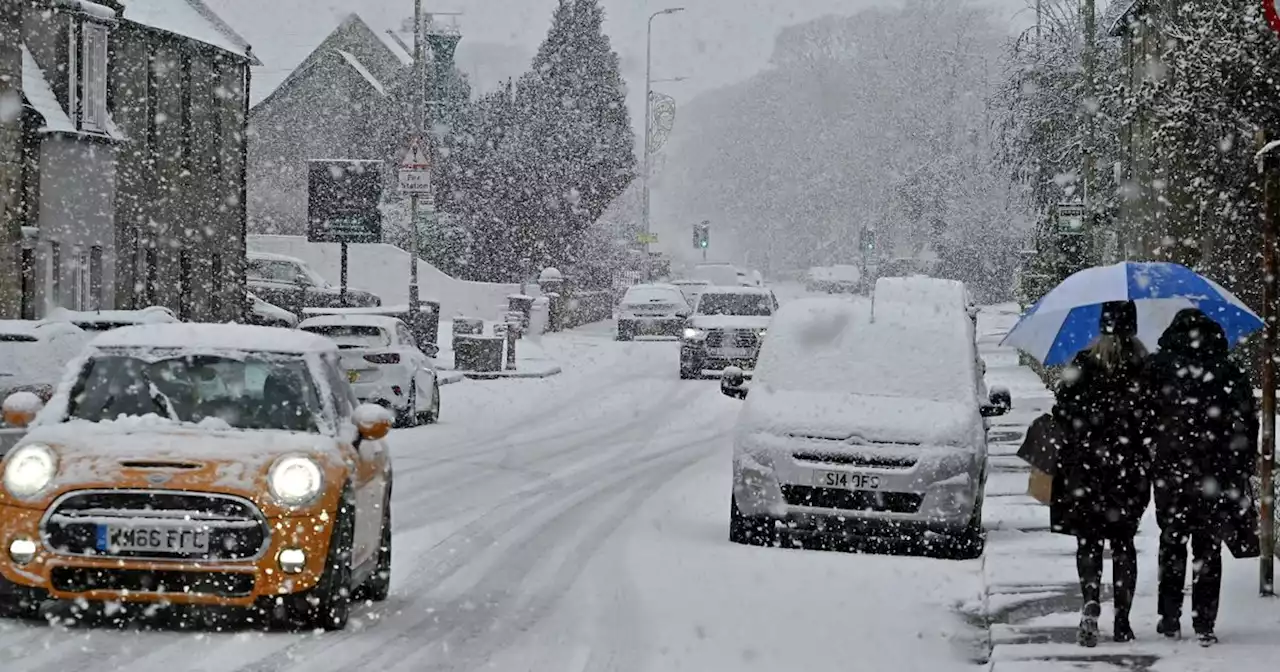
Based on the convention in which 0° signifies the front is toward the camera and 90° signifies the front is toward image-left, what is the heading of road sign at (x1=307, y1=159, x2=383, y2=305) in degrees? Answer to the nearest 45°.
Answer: approximately 0°

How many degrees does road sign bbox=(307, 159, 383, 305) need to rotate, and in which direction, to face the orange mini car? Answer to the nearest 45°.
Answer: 0° — it already faces it

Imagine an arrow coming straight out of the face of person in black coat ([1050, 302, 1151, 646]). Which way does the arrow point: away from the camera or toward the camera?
away from the camera

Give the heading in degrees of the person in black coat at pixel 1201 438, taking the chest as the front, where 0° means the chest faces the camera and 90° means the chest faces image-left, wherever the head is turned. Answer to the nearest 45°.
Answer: approximately 180°

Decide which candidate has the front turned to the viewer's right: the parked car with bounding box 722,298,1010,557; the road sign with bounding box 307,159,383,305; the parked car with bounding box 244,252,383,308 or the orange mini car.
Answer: the parked car with bounding box 244,252,383,308

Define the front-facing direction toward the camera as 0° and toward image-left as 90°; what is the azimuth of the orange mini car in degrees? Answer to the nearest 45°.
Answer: approximately 0°

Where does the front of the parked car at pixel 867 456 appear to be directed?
toward the camera

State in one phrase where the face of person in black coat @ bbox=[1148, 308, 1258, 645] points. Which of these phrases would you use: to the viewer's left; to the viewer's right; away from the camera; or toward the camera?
away from the camera

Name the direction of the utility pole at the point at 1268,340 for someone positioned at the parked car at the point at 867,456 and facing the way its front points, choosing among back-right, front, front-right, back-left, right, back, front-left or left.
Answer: front-left

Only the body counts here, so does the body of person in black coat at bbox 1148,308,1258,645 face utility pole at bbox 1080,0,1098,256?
yes

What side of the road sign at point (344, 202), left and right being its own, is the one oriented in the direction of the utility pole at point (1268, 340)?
front

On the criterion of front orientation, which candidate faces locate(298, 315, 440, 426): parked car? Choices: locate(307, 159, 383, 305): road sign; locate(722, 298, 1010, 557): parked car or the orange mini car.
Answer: the road sign

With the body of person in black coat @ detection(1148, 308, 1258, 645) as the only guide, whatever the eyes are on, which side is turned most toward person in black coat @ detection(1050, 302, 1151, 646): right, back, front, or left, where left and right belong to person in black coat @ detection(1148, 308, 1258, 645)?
left

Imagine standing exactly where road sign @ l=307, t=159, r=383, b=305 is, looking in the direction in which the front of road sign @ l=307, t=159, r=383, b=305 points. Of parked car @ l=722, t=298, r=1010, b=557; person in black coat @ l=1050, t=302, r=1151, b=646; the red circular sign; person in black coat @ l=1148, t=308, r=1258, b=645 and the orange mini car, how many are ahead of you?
5

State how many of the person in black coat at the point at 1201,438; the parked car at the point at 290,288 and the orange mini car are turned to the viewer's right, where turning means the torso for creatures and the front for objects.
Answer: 1
